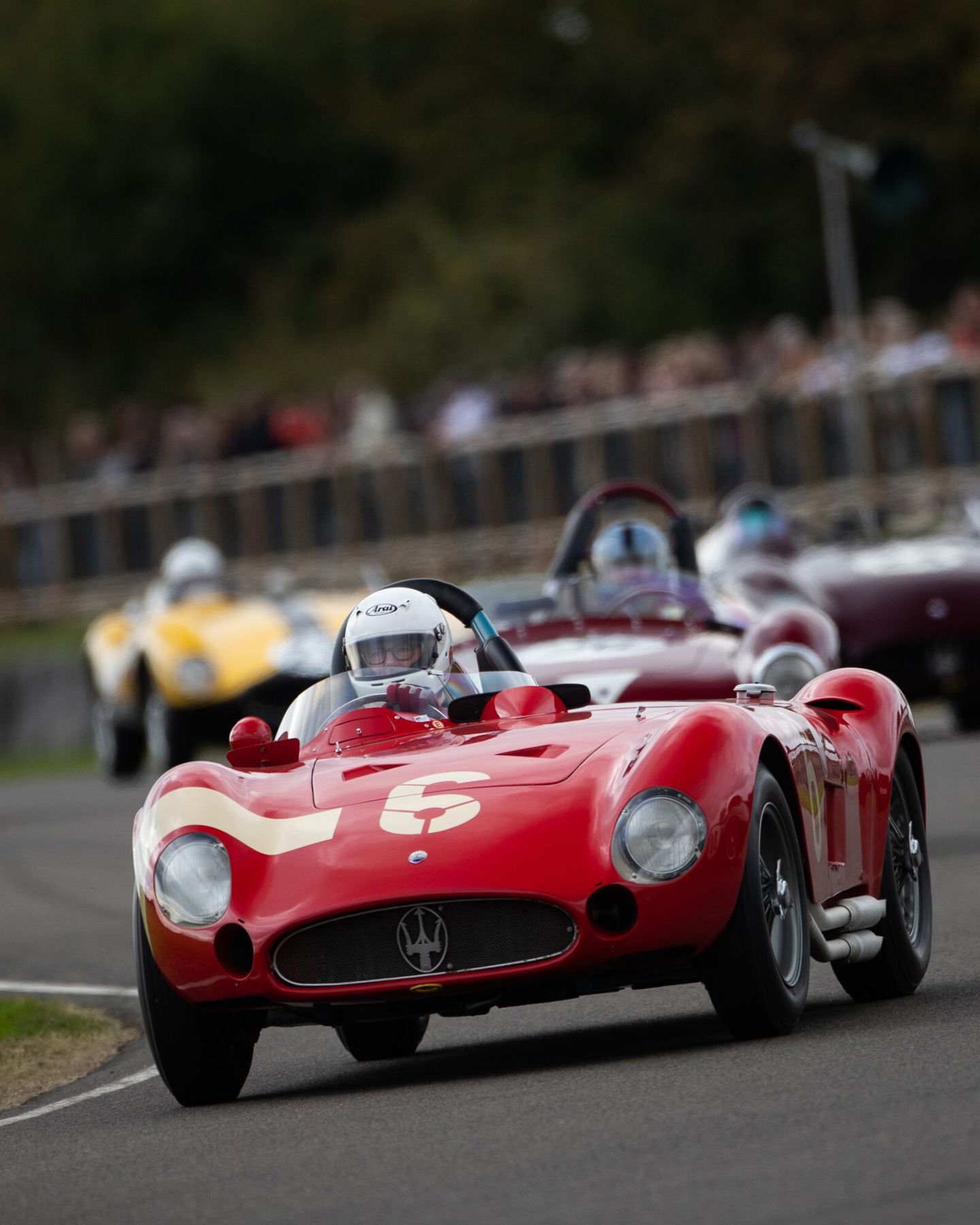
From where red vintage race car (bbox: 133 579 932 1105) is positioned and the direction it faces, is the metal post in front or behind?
behind

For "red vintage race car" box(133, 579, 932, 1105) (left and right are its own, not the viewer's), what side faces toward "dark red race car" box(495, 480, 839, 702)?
back

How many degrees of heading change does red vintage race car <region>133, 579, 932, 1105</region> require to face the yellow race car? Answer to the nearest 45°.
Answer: approximately 180°

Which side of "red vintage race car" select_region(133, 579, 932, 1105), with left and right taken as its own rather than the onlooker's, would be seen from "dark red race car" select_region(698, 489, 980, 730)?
back

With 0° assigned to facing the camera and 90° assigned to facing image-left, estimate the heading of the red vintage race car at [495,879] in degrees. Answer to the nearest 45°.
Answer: approximately 0°

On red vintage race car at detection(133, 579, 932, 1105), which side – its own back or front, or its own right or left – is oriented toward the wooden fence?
back
